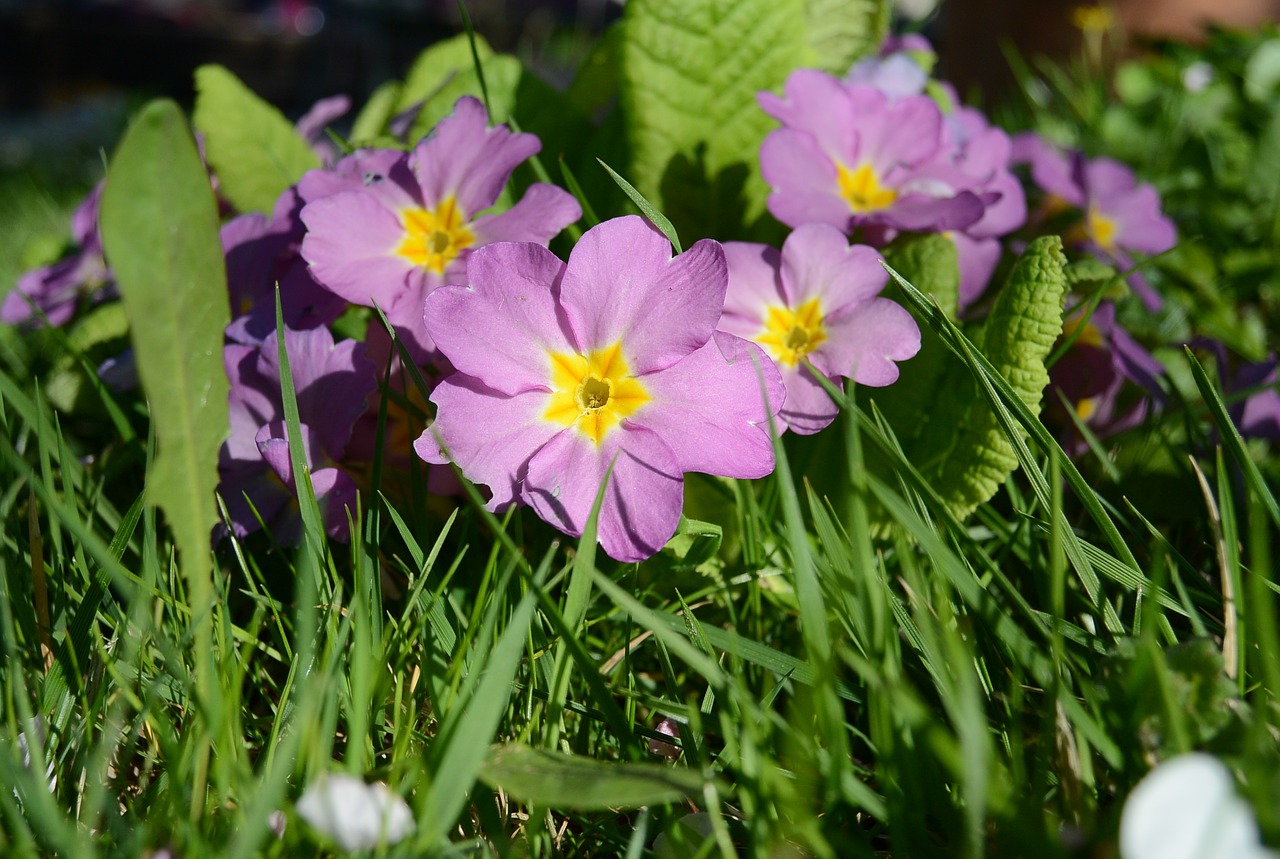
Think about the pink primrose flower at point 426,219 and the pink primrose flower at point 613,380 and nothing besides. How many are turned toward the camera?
2

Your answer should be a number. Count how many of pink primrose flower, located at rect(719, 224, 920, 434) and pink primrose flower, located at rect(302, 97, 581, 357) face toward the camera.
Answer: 2
